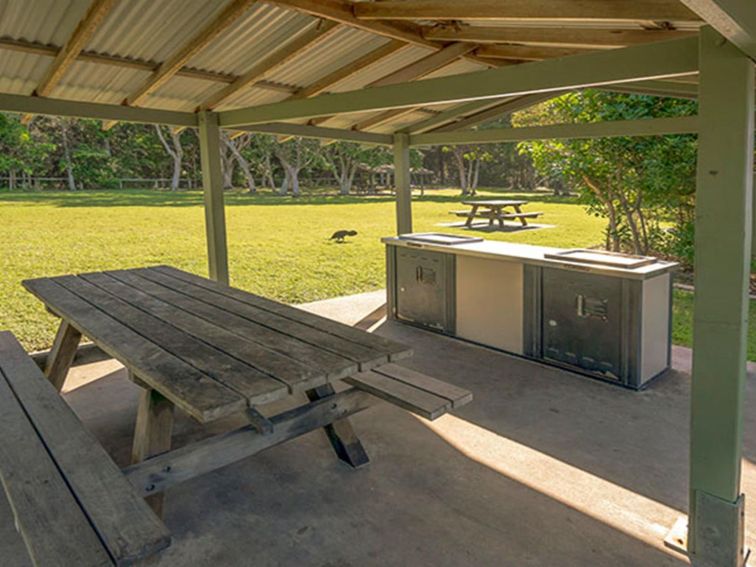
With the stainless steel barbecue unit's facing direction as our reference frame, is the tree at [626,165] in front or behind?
behind

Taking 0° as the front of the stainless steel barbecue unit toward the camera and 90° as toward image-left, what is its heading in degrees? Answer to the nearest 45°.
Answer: approximately 45°

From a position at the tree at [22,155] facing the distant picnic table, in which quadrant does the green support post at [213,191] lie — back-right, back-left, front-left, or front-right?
front-right

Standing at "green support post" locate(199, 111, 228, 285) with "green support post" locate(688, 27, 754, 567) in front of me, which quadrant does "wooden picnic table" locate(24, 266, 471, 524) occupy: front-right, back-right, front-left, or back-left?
front-right

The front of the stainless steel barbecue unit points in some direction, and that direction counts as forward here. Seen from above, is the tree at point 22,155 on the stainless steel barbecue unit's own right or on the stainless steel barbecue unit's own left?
on the stainless steel barbecue unit's own right

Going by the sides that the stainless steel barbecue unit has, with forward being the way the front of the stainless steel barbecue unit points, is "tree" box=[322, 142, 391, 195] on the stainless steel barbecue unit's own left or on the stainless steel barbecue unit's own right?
on the stainless steel barbecue unit's own right

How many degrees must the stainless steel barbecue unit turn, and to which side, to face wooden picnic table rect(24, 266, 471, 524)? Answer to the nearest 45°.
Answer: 0° — it already faces it

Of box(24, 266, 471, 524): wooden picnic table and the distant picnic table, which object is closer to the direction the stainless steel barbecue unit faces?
the wooden picnic table

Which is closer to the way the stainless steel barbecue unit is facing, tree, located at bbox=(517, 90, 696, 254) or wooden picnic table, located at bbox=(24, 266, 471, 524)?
the wooden picnic table

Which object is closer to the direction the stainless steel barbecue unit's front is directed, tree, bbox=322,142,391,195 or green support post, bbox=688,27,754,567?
the green support post

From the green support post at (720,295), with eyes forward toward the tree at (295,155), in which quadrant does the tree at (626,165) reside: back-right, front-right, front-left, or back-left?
front-right

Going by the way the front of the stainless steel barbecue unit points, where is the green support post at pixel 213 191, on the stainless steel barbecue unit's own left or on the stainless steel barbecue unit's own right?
on the stainless steel barbecue unit's own right

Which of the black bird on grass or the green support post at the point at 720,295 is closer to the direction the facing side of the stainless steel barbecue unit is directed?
the green support post

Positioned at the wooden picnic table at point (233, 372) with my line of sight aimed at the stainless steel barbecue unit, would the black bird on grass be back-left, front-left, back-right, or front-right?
front-left
